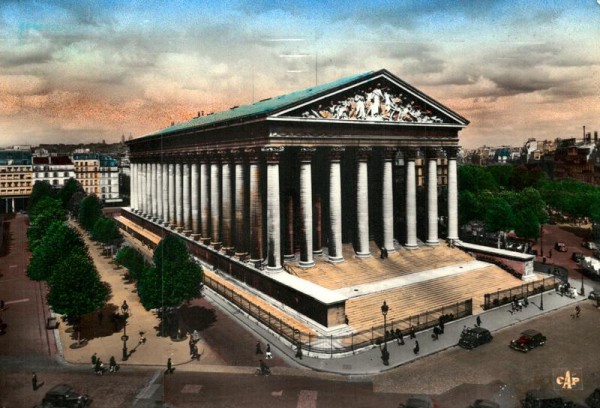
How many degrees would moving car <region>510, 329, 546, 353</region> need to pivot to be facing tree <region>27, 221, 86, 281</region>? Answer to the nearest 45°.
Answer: approximately 45° to its right

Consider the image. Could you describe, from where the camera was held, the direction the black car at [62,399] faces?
facing to the right of the viewer

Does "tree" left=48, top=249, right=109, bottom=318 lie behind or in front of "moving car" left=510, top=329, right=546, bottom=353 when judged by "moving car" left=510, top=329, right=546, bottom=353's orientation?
in front

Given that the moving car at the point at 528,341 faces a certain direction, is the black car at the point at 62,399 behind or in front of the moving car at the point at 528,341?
in front

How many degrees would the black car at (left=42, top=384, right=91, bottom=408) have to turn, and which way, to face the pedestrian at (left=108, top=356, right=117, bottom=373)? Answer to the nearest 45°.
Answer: approximately 45° to its left

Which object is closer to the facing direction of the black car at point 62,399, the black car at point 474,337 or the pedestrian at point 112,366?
the black car

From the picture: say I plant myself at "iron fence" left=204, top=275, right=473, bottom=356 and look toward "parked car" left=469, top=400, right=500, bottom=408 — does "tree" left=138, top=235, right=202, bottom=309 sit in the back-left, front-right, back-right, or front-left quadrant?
back-right

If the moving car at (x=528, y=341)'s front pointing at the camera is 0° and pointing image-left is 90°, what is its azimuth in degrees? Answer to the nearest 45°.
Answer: approximately 45°

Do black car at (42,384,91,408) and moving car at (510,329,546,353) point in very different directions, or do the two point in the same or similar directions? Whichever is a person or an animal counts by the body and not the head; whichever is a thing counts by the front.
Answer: very different directions
